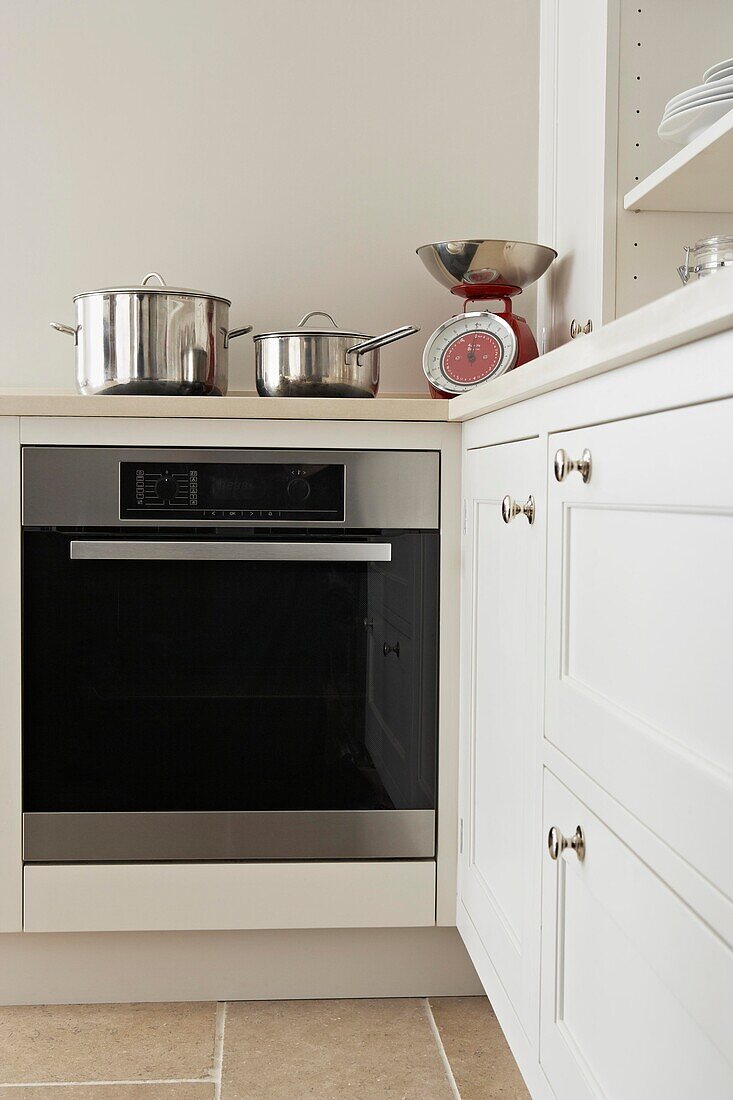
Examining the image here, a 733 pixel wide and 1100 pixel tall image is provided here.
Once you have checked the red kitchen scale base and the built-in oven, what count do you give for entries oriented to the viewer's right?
0

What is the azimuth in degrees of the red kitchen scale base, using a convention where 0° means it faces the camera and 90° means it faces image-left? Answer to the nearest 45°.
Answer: approximately 45°

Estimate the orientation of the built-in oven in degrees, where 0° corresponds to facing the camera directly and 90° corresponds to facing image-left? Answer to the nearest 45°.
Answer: approximately 0°
